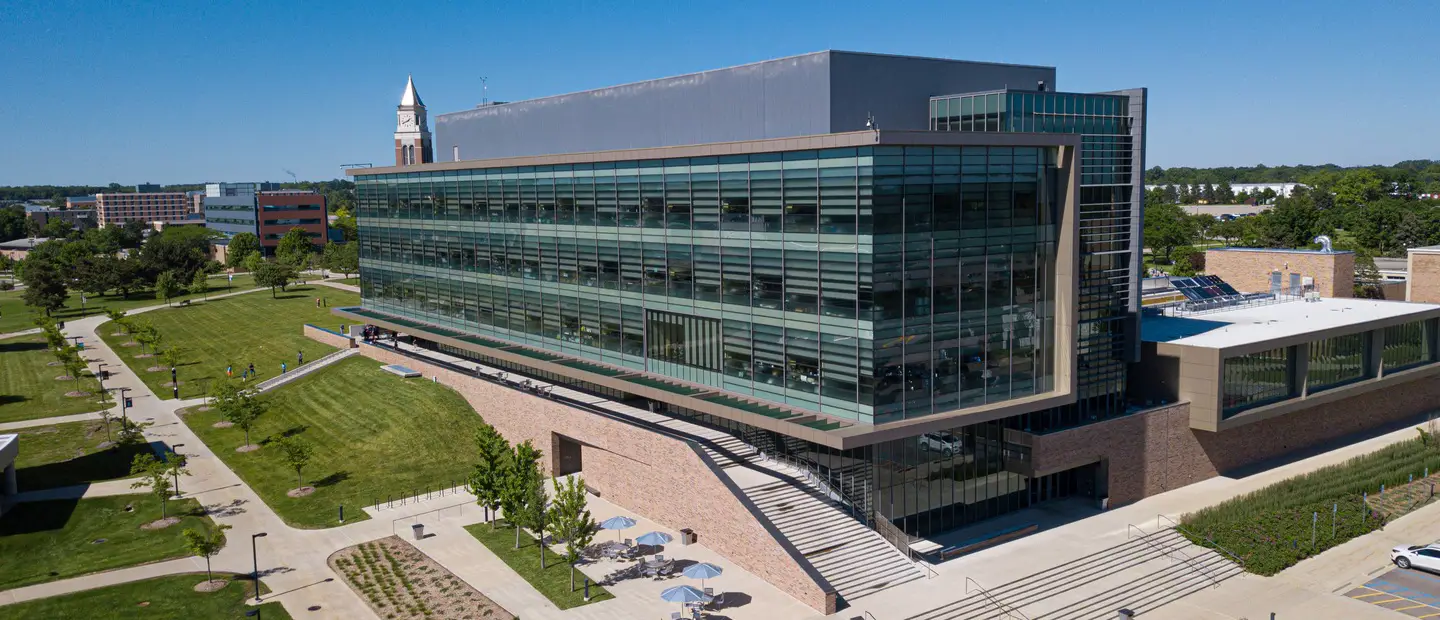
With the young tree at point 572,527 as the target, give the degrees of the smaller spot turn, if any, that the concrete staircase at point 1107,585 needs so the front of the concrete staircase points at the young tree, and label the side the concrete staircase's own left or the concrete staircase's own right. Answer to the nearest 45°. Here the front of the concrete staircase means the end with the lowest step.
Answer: approximately 135° to the concrete staircase's own right

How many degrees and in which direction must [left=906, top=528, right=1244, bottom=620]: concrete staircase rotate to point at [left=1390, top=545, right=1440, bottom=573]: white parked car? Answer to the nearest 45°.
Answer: approximately 90° to its left

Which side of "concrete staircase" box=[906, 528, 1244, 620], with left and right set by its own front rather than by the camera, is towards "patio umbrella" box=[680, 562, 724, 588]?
right

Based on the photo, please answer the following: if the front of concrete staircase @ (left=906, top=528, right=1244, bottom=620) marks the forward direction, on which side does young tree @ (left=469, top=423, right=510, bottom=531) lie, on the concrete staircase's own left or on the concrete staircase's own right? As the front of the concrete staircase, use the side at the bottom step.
on the concrete staircase's own right

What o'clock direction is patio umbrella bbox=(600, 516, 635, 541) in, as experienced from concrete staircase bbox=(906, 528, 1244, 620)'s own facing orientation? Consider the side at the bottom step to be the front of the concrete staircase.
The patio umbrella is roughly at 4 o'clock from the concrete staircase.

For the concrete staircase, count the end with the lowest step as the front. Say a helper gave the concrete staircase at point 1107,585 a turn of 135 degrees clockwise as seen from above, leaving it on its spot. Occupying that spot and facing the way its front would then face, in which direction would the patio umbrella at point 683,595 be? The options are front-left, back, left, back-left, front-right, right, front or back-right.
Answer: front-left

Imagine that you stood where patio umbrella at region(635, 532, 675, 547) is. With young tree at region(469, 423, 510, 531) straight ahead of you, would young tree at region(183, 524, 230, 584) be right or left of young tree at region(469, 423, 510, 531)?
left

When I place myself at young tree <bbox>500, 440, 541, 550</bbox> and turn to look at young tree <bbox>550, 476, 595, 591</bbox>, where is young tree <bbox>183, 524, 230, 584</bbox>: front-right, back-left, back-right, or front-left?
back-right
